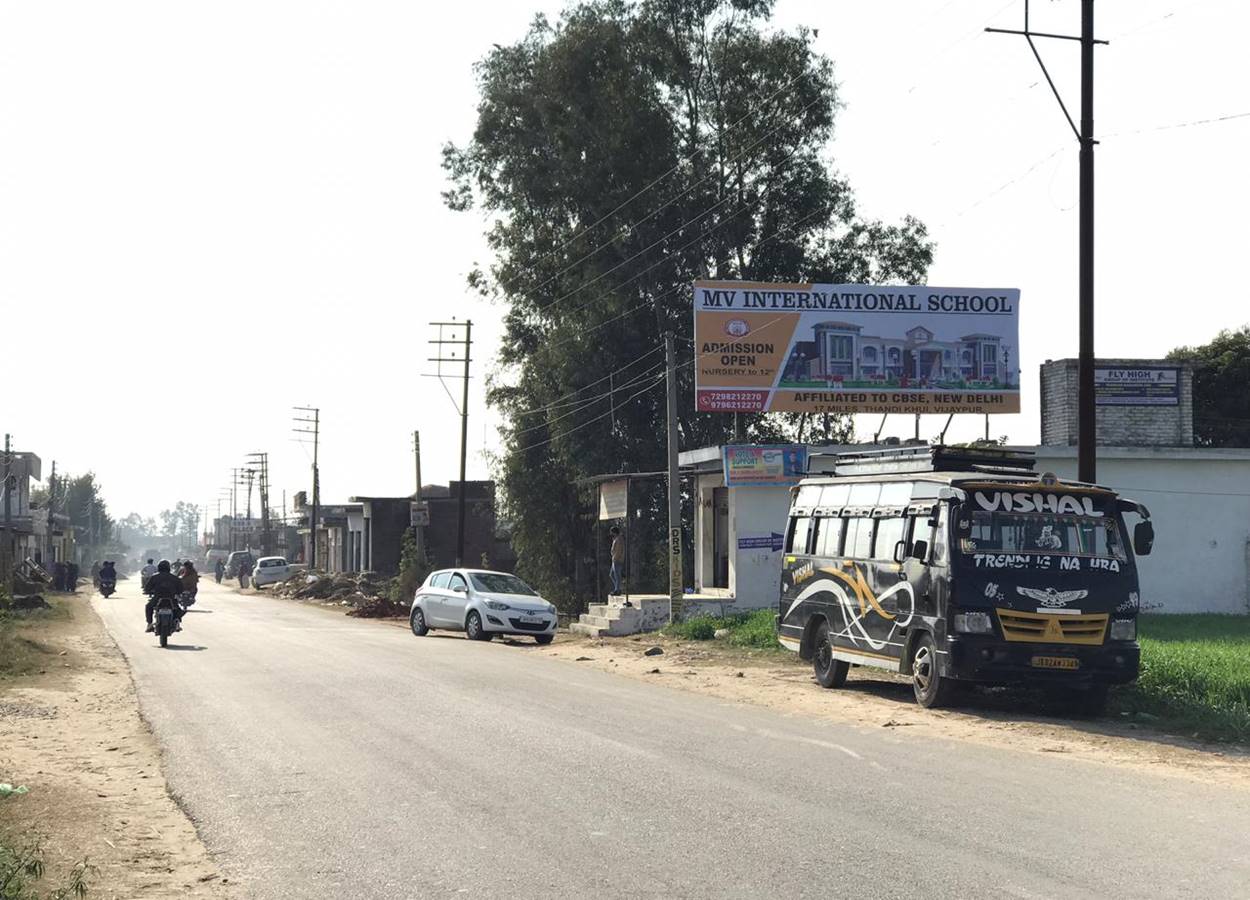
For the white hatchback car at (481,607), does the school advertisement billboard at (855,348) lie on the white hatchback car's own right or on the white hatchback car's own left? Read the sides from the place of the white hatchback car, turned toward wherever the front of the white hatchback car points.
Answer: on the white hatchback car's own left

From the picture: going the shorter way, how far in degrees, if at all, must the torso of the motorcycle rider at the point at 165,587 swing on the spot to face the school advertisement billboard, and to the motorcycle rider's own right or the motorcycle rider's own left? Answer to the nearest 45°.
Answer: approximately 90° to the motorcycle rider's own right

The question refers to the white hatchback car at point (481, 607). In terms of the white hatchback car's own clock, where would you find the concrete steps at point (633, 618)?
The concrete steps is roughly at 10 o'clock from the white hatchback car.

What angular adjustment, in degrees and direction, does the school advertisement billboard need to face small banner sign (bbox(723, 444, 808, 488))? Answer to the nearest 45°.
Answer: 0° — it already faces it

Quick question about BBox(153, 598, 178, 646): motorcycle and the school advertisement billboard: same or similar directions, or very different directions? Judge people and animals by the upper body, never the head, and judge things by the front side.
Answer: very different directions

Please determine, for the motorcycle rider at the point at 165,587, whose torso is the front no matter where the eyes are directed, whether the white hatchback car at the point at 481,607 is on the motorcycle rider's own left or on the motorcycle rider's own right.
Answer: on the motorcycle rider's own right

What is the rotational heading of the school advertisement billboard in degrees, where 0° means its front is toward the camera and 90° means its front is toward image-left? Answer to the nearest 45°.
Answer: approximately 0°

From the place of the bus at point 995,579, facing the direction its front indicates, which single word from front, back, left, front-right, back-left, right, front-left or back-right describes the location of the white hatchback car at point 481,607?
back

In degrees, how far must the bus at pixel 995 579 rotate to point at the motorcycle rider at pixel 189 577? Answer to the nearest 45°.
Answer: approximately 180°
